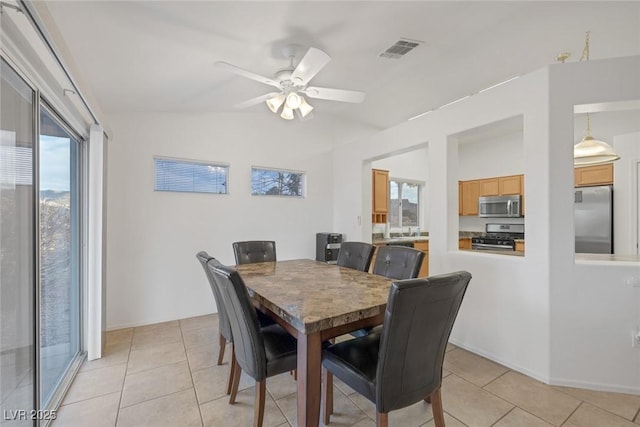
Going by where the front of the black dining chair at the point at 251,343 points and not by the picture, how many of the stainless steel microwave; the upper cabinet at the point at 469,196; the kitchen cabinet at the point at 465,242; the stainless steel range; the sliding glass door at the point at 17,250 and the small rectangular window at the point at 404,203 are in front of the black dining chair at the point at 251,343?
5

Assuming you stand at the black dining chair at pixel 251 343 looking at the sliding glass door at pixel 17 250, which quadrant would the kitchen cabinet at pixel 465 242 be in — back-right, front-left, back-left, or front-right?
back-right

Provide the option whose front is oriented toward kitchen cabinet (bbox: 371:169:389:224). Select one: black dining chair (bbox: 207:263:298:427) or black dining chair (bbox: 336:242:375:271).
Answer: black dining chair (bbox: 207:263:298:427)

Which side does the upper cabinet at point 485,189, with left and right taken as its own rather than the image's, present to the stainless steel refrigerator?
left

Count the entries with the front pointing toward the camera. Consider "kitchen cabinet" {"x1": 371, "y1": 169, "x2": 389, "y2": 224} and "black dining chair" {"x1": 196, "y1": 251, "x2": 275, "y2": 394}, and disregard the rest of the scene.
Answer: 1

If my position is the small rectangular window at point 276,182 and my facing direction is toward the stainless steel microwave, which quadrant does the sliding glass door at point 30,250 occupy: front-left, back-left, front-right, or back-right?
back-right

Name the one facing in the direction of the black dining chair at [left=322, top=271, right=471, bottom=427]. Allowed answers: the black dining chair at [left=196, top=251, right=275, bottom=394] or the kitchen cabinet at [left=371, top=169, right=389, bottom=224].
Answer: the kitchen cabinet

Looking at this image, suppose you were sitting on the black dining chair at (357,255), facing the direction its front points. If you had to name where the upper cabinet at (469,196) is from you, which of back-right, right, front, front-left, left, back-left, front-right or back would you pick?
back

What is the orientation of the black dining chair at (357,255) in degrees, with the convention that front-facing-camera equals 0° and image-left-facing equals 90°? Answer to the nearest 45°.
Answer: approximately 45°

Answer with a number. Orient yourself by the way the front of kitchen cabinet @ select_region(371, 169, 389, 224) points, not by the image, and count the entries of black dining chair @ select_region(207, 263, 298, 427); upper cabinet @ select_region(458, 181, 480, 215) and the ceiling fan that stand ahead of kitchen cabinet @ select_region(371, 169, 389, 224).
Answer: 2
